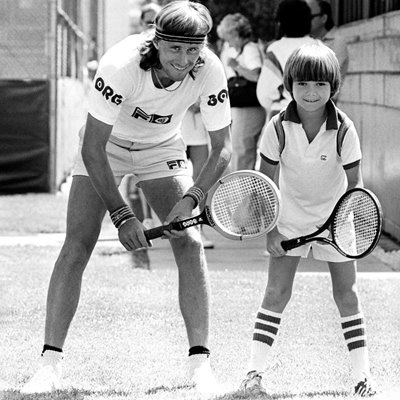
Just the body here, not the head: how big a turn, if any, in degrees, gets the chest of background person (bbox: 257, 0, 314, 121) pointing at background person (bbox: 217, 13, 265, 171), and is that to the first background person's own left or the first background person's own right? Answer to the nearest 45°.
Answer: approximately 90° to the first background person's own left

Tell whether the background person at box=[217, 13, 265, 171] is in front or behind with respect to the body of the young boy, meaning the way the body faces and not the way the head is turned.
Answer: behind

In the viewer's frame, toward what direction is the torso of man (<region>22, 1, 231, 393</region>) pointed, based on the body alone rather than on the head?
toward the camera

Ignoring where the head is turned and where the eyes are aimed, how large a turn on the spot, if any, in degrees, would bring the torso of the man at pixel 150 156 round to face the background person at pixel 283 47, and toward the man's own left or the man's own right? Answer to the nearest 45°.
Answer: approximately 180°

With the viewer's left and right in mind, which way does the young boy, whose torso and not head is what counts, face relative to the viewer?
facing the viewer

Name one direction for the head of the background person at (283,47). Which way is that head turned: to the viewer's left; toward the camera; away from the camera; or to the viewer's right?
away from the camera

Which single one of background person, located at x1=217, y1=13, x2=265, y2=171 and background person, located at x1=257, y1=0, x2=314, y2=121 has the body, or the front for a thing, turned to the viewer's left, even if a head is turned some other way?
background person, located at x1=217, y1=13, x2=265, y2=171

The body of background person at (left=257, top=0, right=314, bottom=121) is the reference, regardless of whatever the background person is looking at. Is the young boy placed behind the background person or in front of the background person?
behind

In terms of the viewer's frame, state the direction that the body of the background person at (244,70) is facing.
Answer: to the viewer's left

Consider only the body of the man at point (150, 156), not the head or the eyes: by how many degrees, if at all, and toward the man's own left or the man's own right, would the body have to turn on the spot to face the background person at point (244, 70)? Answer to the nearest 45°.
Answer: approximately 180°

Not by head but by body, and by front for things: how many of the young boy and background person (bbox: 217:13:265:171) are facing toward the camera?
1

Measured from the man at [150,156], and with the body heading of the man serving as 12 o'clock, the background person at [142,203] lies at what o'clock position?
The background person is roughly at 6 o'clock from the man.

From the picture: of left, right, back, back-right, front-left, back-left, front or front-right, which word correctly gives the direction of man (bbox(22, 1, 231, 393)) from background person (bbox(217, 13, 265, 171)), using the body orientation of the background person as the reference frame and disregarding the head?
left
